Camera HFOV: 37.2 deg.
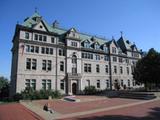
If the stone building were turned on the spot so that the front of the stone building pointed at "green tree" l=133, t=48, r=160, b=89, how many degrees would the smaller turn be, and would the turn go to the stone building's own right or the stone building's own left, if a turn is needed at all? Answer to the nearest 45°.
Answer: approximately 45° to the stone building's own left

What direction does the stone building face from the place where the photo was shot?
facing the viewer and to the right of the viewer

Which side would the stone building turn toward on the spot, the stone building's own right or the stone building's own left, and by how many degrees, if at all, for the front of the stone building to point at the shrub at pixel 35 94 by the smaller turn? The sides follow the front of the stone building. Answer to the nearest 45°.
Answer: approximately 45° to the stone building's own right
